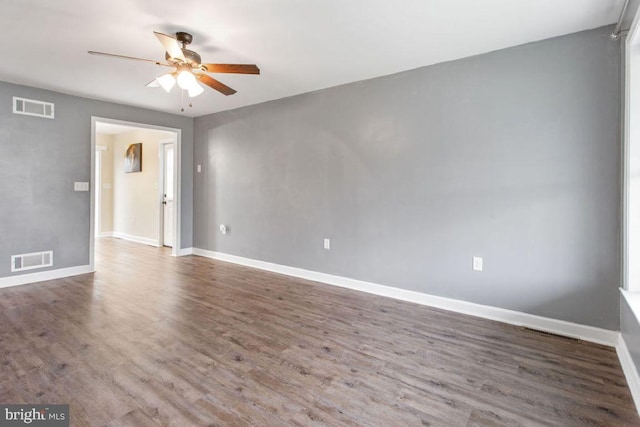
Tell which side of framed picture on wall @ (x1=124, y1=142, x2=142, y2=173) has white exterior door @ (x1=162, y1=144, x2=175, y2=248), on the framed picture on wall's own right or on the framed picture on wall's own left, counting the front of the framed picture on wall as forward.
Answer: on the framed picture on wall's own left

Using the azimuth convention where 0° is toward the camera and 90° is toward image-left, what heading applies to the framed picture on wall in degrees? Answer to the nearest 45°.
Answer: approximately 45°
